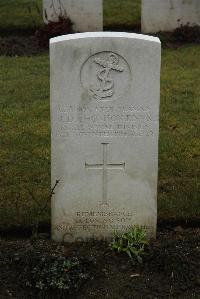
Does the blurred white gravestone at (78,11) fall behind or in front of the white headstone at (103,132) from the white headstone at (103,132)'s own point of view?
behind

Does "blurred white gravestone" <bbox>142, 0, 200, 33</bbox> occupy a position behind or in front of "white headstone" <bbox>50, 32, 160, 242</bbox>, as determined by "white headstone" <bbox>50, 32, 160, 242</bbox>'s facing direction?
behind

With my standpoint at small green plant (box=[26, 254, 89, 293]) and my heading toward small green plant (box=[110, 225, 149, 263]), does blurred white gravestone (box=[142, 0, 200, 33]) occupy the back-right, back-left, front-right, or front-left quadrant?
front-left

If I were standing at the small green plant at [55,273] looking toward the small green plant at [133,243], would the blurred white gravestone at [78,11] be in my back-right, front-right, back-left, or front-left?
front-left

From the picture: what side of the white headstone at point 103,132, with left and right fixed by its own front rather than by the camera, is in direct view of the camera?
front
